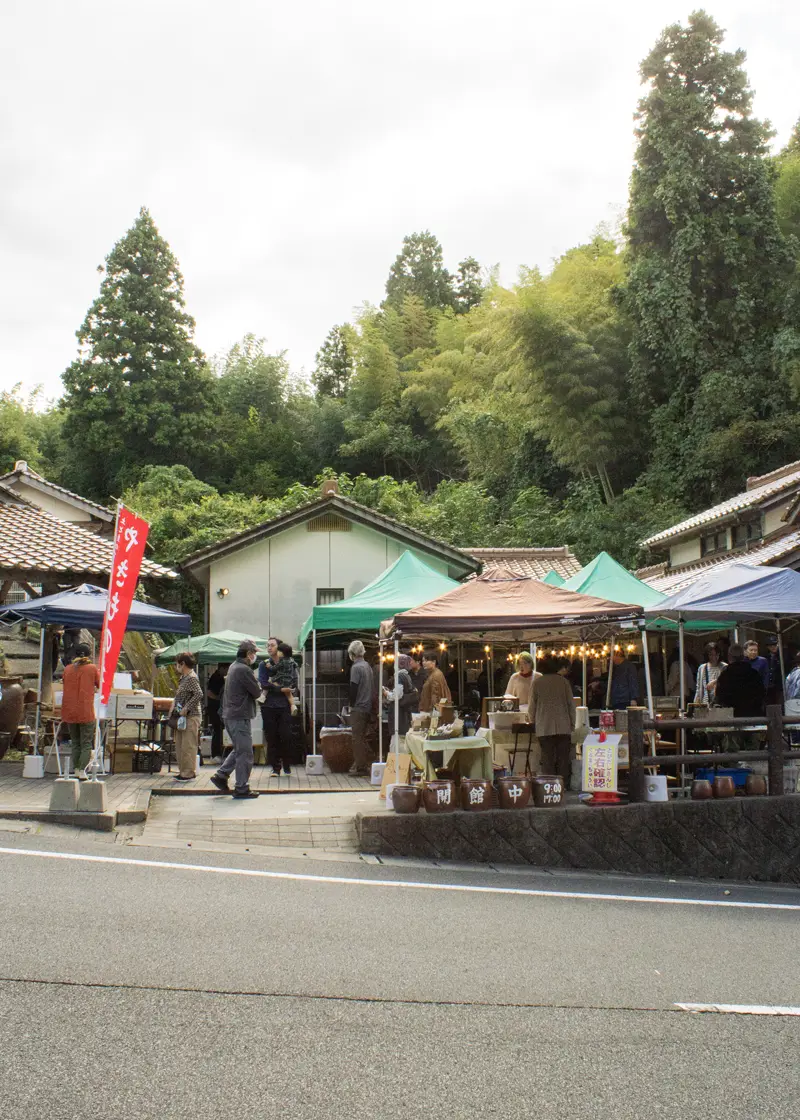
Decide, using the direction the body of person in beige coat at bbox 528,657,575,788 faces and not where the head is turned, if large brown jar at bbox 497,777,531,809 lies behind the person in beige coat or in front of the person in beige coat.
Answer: behind

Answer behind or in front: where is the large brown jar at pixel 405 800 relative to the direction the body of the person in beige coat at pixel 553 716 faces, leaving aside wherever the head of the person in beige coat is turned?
behind

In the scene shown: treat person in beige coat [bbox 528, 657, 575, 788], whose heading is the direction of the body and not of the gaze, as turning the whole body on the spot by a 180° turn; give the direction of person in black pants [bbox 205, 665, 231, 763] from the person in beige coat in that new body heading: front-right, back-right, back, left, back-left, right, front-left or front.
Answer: back-right

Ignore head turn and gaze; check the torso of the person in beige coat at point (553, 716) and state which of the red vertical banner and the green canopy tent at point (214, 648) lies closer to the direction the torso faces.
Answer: the green canopy tent

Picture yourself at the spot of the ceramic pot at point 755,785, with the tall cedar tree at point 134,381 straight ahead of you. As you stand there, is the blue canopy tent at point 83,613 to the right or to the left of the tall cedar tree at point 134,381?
left

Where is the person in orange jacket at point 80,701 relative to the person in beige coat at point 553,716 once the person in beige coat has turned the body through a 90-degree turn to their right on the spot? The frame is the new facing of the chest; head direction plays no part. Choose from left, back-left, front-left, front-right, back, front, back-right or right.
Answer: back

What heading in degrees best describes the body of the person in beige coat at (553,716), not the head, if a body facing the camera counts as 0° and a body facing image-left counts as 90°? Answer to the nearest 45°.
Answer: approximately 180°

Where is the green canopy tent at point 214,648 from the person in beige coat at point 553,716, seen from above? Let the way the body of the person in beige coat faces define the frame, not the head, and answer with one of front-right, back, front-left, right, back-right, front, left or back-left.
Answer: front-left

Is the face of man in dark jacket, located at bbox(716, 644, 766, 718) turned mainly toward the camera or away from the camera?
away from the camera

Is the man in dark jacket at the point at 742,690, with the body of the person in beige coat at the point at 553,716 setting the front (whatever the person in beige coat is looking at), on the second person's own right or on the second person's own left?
on the second person's own right

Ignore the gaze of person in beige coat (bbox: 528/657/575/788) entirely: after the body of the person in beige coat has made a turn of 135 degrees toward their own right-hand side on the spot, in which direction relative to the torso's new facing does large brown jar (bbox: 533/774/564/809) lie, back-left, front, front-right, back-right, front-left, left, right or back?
front-right

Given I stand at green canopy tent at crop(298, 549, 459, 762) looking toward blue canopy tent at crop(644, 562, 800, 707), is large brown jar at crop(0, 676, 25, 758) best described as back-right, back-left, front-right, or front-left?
back-right
